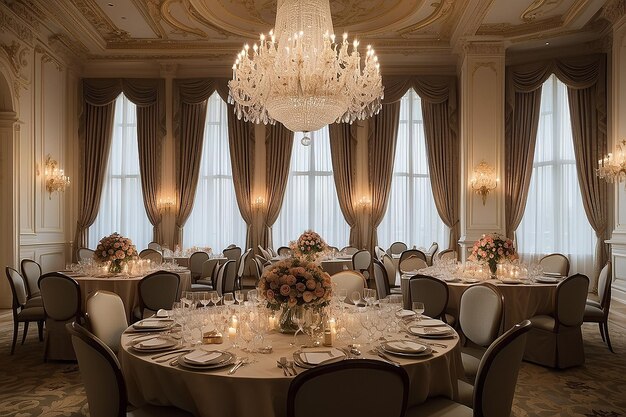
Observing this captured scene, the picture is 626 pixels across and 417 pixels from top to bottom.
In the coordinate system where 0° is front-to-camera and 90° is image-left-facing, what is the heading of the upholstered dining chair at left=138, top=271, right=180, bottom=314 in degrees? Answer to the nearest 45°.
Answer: approximately 135°

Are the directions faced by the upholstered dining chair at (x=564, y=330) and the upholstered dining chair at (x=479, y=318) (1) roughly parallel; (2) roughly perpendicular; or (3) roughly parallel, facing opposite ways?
roughly perpendicular

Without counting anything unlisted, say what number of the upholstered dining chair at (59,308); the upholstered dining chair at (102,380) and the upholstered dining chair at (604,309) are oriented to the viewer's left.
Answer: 1

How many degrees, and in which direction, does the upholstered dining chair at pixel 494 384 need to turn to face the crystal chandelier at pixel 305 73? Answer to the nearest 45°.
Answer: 0° — it already faces it

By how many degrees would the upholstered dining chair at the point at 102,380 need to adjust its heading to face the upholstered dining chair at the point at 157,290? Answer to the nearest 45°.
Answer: approximately 45° to its left

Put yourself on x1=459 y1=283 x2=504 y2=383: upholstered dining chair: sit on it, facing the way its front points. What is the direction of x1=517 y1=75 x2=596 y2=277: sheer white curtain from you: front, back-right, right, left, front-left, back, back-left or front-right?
back-right

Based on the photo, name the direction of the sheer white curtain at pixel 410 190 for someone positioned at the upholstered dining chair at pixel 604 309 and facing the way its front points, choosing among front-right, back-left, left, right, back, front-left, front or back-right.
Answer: front-right

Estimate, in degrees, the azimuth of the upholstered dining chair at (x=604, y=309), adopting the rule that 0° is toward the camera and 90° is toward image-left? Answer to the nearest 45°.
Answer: approximately 90°

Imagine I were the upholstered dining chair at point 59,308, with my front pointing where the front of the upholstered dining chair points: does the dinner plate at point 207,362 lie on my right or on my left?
on my right

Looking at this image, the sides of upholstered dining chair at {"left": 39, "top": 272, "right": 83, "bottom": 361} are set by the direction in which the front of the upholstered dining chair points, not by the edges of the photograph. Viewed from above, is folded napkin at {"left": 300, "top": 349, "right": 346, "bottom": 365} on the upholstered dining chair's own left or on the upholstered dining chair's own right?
on the upholstered dining chair's own right

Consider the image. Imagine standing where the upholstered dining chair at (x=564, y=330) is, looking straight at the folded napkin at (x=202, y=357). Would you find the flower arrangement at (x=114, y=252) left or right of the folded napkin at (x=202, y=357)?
right

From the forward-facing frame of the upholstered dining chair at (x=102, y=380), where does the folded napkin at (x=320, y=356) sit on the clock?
The folded napkin is roughly at 2 o'clock from the upholstered dining chair.

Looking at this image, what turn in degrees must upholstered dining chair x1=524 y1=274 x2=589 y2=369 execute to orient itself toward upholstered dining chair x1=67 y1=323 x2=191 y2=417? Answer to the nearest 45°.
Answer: approximately 90° to its left

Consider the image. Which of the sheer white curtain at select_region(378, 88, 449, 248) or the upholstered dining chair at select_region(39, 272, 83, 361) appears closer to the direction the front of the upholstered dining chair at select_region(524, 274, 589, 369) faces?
the sheer white curtain

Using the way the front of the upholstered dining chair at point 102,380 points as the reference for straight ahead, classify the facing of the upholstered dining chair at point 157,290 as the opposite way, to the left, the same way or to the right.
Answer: to the left
